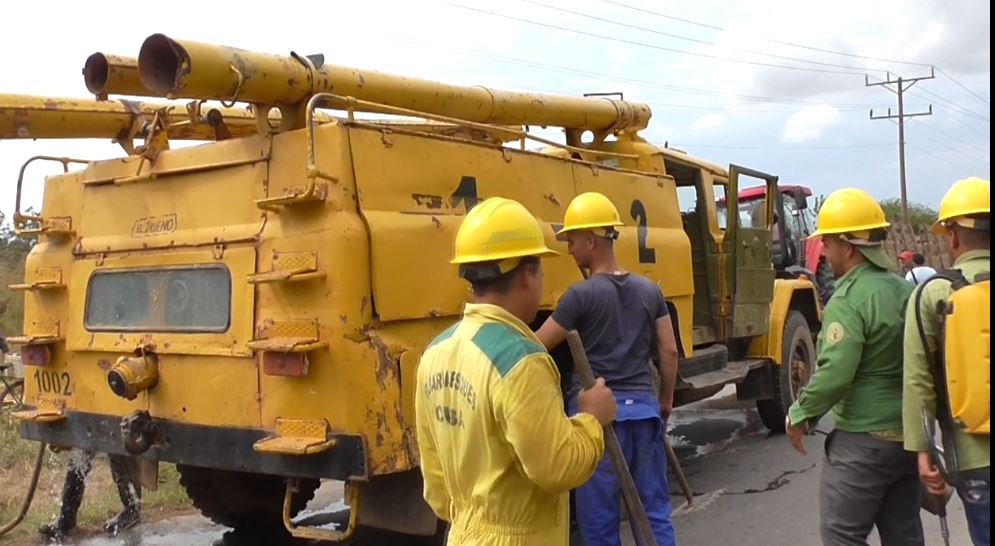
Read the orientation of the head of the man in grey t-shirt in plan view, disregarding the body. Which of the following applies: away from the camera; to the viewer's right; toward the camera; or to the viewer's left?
to the viewer's left

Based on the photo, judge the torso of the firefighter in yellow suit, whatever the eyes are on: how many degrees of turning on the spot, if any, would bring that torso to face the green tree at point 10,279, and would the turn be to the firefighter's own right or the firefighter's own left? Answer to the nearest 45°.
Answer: approximately 90° to the firefighter's own left

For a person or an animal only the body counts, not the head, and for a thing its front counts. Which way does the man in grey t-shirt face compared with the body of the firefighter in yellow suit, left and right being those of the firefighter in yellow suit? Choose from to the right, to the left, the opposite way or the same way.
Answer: to the left

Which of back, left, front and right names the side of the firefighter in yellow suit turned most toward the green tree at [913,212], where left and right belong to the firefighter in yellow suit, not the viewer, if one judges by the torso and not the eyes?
front

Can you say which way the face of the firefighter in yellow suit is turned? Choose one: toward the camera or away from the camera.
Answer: away from the camera

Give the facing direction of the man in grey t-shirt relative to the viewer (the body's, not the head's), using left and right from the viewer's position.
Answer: facing away from the viewer and to the left of the viewer

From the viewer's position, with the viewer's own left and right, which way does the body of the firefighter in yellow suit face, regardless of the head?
facing away from the viewer and to the right of the viewer

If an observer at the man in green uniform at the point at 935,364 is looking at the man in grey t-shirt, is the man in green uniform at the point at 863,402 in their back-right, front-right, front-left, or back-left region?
front-right

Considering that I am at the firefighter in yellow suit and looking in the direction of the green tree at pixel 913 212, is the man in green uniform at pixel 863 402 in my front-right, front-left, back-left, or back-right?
front-right

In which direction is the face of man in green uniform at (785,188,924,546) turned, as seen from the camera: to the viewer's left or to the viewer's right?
to the viewer's left

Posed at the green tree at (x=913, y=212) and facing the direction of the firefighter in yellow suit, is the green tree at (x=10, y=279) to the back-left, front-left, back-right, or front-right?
front-right

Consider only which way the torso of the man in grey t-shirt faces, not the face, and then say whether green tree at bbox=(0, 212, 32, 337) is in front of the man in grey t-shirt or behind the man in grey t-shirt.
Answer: in front
